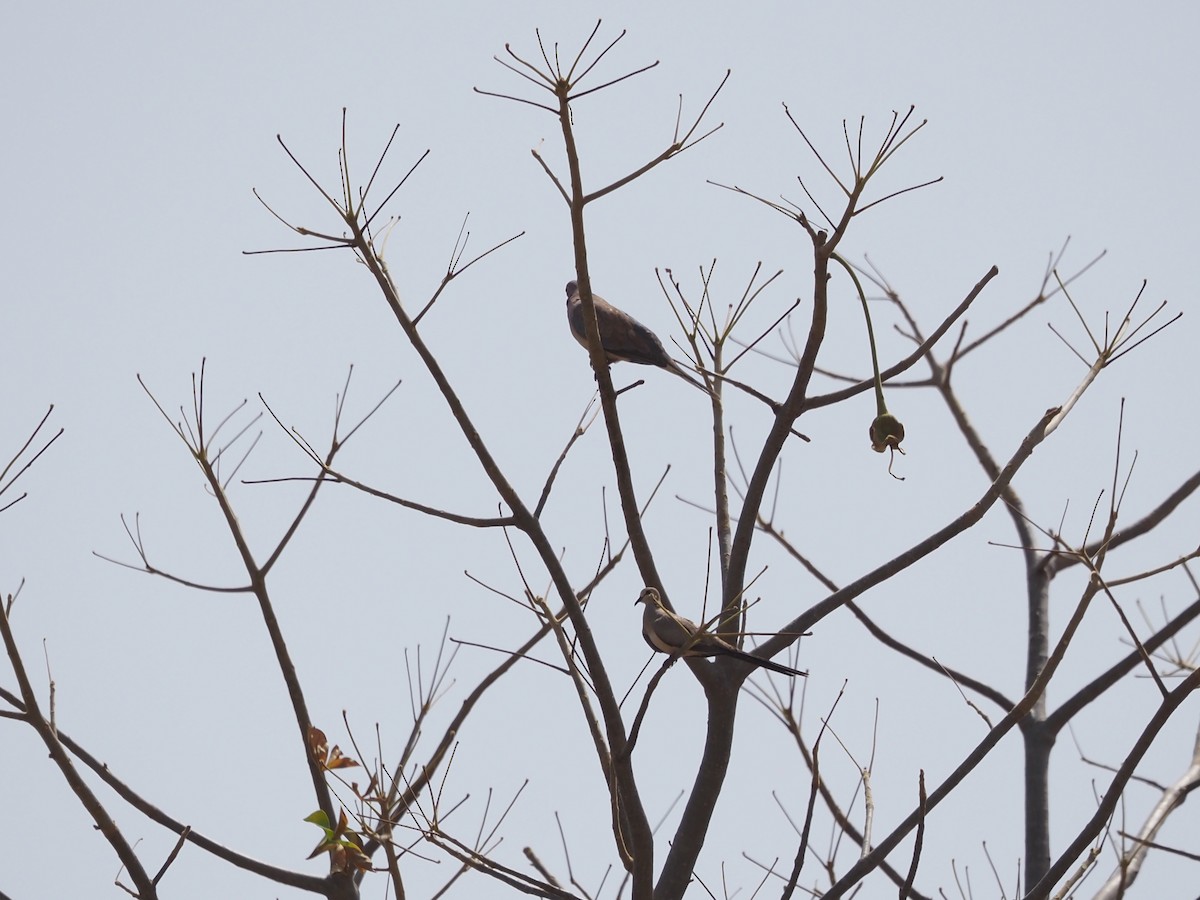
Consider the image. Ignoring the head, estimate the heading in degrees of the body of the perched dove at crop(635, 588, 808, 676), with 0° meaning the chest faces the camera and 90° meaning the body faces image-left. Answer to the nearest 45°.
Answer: approximately 90°

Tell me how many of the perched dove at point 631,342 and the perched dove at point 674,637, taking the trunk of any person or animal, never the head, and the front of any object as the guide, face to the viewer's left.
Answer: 2

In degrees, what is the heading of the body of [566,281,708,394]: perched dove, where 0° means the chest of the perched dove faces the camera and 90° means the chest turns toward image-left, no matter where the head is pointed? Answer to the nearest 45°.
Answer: approximately 90°
